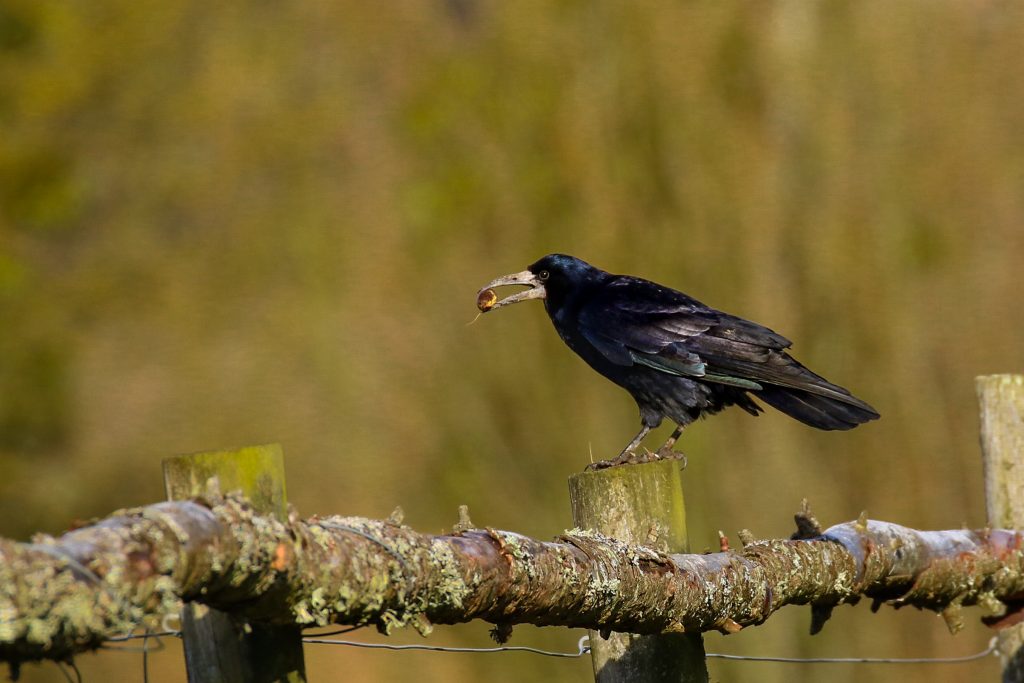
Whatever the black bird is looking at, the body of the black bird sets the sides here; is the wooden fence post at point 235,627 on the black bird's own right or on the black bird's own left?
on the black bird's own left

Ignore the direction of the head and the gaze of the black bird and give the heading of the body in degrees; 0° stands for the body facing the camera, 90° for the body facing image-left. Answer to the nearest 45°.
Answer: approximately 90°

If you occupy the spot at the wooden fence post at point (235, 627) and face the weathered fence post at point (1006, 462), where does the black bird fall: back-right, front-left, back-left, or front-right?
front-left

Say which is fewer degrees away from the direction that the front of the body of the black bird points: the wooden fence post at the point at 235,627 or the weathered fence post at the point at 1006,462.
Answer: the wooden fence post

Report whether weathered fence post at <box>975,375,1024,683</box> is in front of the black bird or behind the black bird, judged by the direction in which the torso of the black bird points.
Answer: behind
